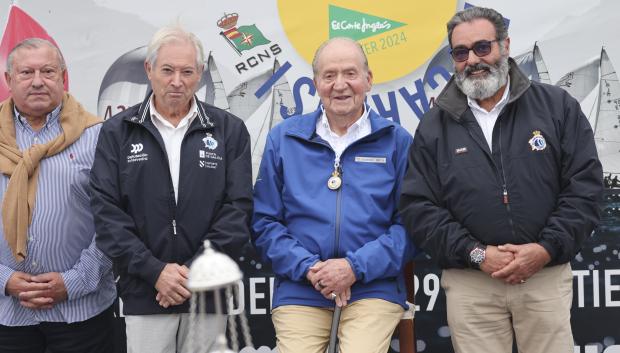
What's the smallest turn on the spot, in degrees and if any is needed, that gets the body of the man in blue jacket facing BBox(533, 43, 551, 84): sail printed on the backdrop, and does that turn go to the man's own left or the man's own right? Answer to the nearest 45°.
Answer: approximately 135° to the man's own left

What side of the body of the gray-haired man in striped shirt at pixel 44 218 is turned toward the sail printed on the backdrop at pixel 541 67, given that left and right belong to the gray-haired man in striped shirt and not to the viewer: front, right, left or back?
left

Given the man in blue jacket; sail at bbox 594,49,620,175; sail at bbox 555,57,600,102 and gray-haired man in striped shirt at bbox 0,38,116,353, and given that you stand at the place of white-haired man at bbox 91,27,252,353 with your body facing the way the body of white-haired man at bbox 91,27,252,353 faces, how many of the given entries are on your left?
3

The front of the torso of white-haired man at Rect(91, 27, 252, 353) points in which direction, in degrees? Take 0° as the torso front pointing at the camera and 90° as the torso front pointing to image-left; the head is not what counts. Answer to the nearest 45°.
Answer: approximately 0°

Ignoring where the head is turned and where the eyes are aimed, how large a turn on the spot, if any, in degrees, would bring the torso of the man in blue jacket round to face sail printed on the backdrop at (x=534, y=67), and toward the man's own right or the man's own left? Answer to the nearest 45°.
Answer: approximately 135° to the man's own left

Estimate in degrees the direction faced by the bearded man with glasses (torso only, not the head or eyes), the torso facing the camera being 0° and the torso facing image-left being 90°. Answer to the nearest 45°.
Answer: approximately 0°

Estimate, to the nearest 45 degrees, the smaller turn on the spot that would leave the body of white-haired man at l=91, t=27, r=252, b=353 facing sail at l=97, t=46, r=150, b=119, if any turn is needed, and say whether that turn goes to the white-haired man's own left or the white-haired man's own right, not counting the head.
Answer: approximately 180°

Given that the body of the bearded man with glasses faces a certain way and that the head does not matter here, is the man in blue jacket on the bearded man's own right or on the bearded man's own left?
on the bearded man's own right

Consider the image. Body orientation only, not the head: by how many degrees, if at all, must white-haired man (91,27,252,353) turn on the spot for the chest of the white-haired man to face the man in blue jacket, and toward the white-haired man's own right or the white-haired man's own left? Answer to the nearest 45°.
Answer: approximately 90° to the white-haired man's own left

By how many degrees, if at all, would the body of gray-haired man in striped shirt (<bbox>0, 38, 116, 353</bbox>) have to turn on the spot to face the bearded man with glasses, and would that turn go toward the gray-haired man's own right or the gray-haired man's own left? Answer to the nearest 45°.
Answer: approximately 45° to the gray-haired man's own left
